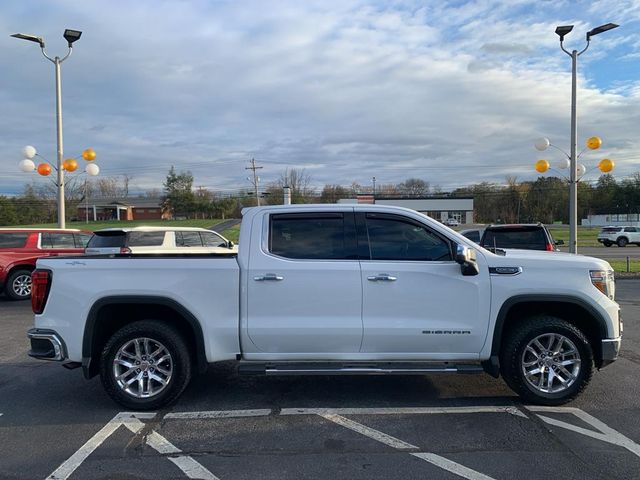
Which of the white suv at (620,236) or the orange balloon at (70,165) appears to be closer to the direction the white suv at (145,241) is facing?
the white suv

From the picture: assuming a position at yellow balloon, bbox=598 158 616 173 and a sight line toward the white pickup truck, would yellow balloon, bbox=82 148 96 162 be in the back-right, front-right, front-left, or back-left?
front-right

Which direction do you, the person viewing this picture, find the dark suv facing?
facing away from the viewer

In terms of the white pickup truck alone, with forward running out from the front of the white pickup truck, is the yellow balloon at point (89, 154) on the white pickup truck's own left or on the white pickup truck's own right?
on the white pickup truck's own left

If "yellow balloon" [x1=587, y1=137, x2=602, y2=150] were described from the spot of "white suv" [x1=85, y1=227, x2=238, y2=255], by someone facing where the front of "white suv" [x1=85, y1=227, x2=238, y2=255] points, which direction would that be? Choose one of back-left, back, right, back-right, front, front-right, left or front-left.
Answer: front-right

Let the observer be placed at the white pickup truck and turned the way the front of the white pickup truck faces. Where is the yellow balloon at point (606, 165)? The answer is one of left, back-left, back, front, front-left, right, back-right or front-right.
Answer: front-left

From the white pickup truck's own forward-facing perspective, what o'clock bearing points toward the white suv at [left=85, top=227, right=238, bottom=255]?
The white suv is roughly at 8 o'clock from the white pickup truck.

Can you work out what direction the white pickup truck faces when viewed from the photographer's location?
facing to the right of the viewer

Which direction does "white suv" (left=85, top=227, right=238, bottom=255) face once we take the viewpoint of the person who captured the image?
facing away from the viewer and to the right of the viewer

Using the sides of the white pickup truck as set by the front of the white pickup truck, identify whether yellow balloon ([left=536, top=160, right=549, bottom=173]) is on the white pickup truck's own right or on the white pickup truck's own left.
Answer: on the white pickup truck's own left

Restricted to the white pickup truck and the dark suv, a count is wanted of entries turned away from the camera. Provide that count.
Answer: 1

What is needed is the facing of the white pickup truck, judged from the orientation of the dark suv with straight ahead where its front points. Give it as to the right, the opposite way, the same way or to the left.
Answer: to the right

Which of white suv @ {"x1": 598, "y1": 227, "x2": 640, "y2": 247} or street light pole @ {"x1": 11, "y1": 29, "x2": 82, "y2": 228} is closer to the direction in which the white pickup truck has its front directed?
the white suv
